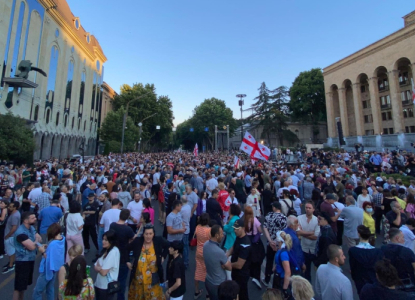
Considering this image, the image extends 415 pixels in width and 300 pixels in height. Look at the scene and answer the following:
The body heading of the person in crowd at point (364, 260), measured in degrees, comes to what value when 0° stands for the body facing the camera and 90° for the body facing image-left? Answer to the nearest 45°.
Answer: approximately 180°

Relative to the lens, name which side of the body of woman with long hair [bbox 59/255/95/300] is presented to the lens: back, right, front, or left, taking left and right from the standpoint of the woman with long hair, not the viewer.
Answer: back

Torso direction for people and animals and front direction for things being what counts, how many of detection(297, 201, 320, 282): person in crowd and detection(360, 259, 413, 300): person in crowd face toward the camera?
1

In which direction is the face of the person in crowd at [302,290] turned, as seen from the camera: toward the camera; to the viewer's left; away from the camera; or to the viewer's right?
away from the camera

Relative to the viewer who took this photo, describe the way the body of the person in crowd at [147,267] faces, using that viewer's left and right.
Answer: facing the viewer

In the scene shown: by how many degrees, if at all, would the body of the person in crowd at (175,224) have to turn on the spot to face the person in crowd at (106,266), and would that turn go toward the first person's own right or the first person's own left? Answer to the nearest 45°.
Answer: approximately 90° to the first person's own right

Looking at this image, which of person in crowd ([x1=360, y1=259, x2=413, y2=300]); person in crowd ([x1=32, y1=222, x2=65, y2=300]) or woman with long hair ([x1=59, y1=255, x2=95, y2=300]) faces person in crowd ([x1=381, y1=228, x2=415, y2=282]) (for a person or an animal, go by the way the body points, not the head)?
person in crowd ([x1=360, y1=259, x2=413, y2=300])
